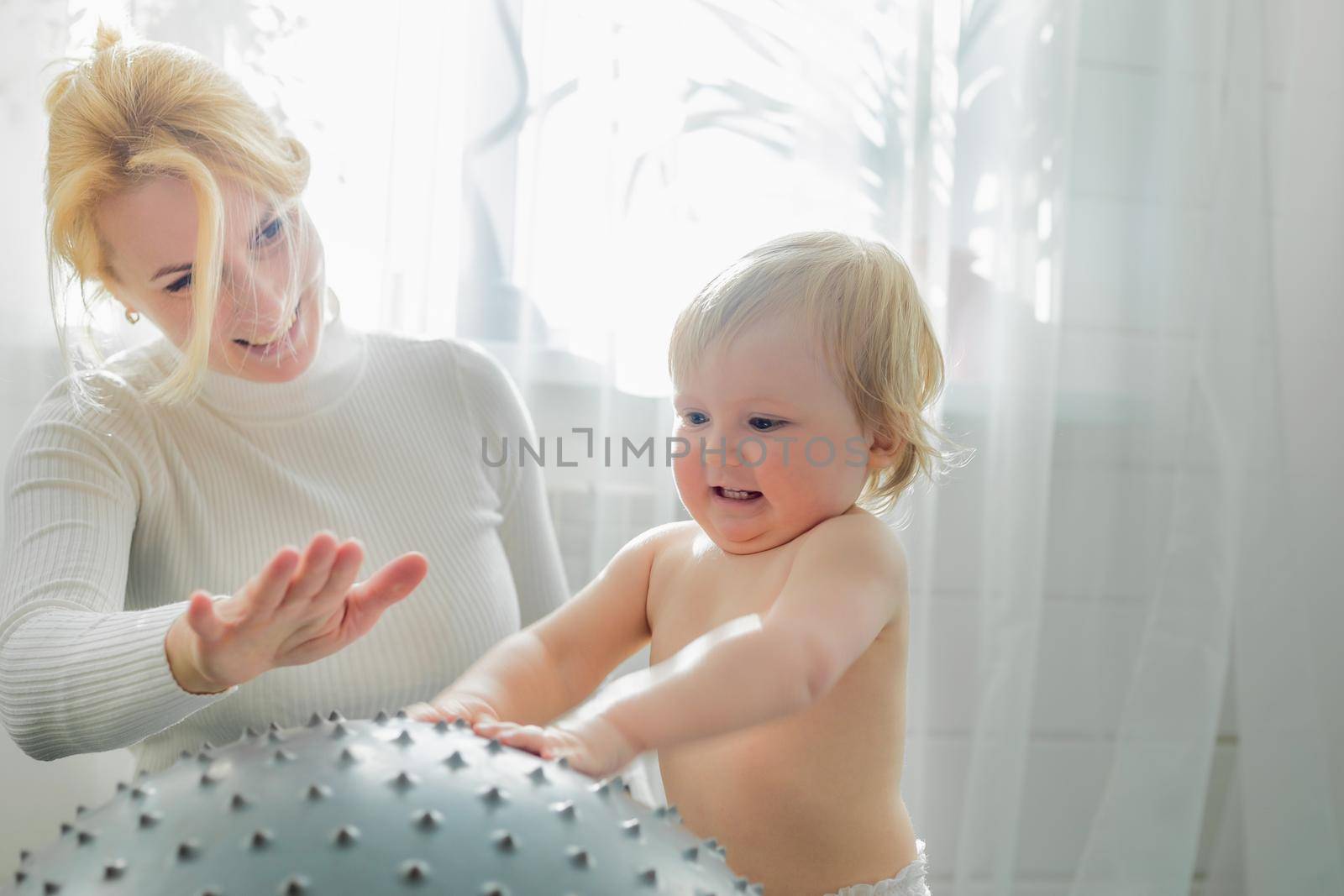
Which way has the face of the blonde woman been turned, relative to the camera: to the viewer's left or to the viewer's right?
to the viewer's right

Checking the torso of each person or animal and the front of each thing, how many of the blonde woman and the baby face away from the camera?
0

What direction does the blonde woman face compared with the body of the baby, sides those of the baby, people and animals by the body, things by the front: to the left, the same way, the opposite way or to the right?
to the left

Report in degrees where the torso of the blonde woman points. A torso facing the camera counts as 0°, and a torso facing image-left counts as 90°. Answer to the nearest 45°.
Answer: approximately 315°

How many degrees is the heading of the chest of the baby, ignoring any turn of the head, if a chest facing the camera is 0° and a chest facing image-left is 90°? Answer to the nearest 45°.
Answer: approximately 45°

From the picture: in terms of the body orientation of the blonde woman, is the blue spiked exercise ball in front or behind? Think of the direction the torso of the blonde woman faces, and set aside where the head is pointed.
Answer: in front
